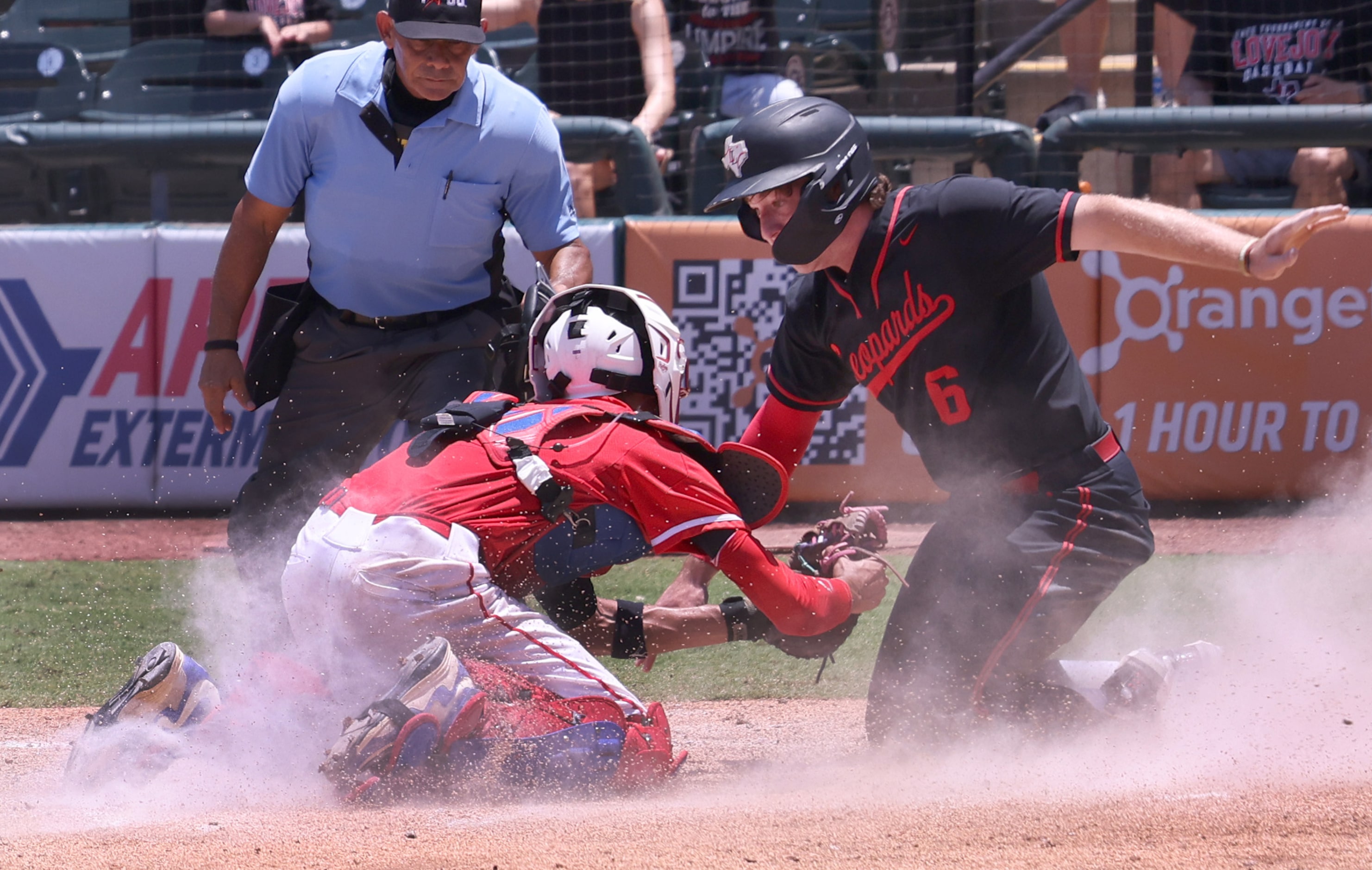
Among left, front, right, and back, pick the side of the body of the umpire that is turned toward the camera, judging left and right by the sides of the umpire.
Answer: front

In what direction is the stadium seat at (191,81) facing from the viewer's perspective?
toward the camera

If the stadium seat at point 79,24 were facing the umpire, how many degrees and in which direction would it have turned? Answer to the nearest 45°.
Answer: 0° — it already faces them

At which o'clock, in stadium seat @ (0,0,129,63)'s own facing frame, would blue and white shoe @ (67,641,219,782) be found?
The blue and white shoe is roughly at 12 o'clock from the stadium seat.

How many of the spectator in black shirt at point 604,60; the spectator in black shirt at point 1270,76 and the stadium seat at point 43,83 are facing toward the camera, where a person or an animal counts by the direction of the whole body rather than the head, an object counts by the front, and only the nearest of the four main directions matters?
3

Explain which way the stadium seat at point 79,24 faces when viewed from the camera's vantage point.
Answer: facing the viewer

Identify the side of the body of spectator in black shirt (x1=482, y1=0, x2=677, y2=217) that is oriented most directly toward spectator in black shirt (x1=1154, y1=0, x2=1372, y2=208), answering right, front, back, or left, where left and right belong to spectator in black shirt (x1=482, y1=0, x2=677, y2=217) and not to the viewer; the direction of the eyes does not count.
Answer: left

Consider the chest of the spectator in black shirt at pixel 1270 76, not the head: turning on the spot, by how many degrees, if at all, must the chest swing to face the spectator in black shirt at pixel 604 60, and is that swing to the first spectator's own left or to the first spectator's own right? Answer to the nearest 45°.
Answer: approximately 90° to the first spectator's own right

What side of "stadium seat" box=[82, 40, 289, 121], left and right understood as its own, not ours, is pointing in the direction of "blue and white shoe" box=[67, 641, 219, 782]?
front

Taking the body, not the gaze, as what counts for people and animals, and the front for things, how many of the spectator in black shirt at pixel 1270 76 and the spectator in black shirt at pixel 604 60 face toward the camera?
2
